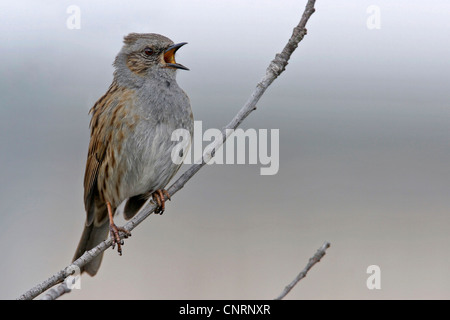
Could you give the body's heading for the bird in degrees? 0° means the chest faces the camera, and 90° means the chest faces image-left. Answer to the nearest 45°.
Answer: approximately 315°
